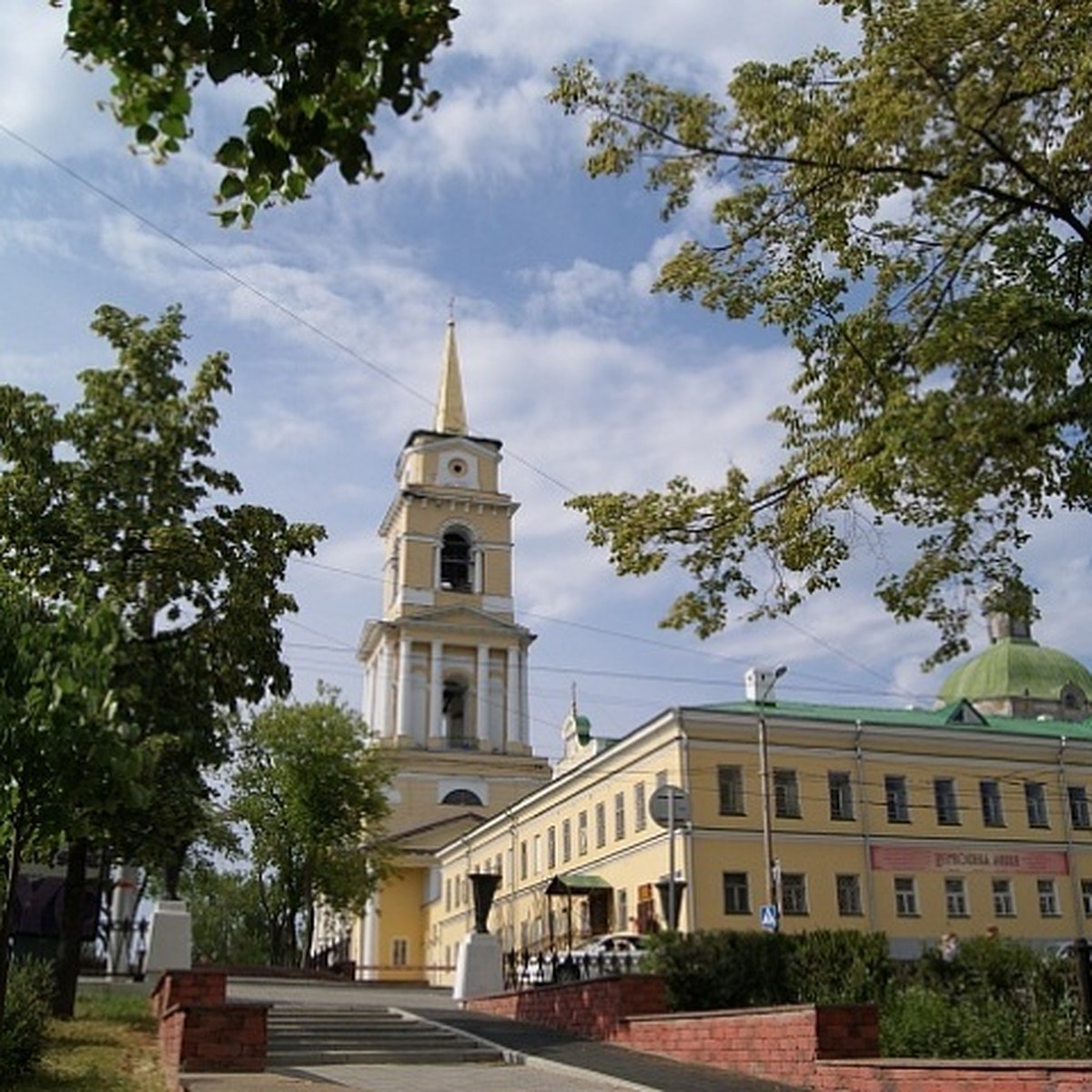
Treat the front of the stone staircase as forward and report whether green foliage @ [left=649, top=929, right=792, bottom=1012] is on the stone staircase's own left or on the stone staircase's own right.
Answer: on the stone staircase's own left

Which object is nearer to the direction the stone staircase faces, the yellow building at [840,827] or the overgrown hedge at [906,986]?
the overgrown hedge

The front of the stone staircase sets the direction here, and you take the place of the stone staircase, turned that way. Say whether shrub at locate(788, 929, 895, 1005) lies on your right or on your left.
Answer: on your left

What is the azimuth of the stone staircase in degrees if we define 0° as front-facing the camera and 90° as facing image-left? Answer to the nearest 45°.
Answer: approximately 0°

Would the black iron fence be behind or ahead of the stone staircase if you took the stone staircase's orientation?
behind

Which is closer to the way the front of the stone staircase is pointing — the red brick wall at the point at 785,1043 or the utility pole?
the red brick wall

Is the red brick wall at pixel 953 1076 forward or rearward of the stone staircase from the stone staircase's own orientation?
forward

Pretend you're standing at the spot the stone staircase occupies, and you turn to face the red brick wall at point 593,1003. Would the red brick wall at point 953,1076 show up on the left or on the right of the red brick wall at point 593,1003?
right

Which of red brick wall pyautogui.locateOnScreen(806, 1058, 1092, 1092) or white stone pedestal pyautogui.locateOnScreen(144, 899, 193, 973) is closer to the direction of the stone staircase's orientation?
the red brick wall

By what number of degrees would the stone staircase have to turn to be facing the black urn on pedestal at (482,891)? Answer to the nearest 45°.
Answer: approximately 180°

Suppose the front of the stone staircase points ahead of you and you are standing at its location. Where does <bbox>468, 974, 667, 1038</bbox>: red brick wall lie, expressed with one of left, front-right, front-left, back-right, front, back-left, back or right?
left

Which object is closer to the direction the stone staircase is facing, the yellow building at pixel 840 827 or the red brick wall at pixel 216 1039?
the red brick wall

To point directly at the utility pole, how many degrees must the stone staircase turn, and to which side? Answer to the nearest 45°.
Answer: approximately 135° to its left

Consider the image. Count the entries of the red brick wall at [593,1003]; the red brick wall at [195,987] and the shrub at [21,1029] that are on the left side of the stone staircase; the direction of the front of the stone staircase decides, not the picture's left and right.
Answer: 1
